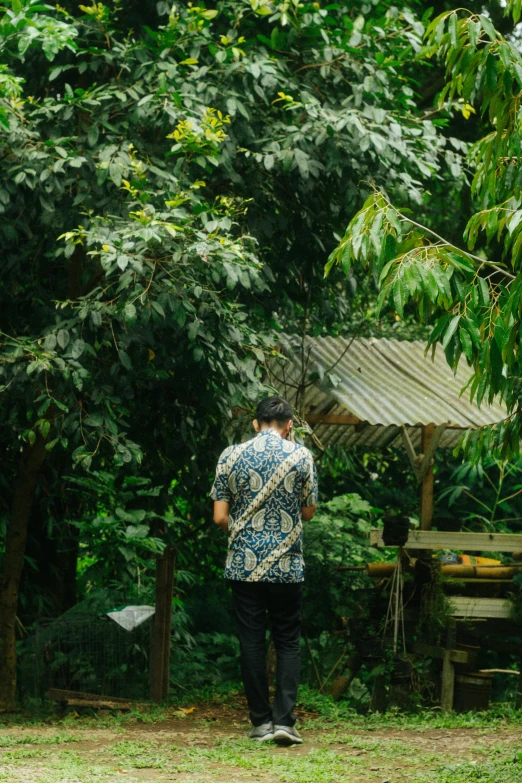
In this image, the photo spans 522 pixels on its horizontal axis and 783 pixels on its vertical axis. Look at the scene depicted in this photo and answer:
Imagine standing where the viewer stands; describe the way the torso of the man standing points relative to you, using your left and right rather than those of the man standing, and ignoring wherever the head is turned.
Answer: facing away from the viewer

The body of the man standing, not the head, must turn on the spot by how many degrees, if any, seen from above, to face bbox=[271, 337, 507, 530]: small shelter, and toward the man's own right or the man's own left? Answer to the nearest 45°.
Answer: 0° — they already face it

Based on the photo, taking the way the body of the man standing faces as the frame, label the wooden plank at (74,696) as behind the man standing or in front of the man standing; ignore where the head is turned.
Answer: in front

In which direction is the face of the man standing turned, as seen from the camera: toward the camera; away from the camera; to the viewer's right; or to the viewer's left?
away from the camera

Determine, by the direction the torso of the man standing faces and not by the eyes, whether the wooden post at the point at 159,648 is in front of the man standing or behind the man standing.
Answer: in front

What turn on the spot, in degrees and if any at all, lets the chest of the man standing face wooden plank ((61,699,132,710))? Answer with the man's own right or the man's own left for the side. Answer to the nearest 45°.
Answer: approximately 45° to the man's own left

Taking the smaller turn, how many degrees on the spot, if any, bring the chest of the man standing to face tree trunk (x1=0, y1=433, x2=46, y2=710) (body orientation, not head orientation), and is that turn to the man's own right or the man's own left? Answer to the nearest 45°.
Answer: approximately 45° to the man's own left
